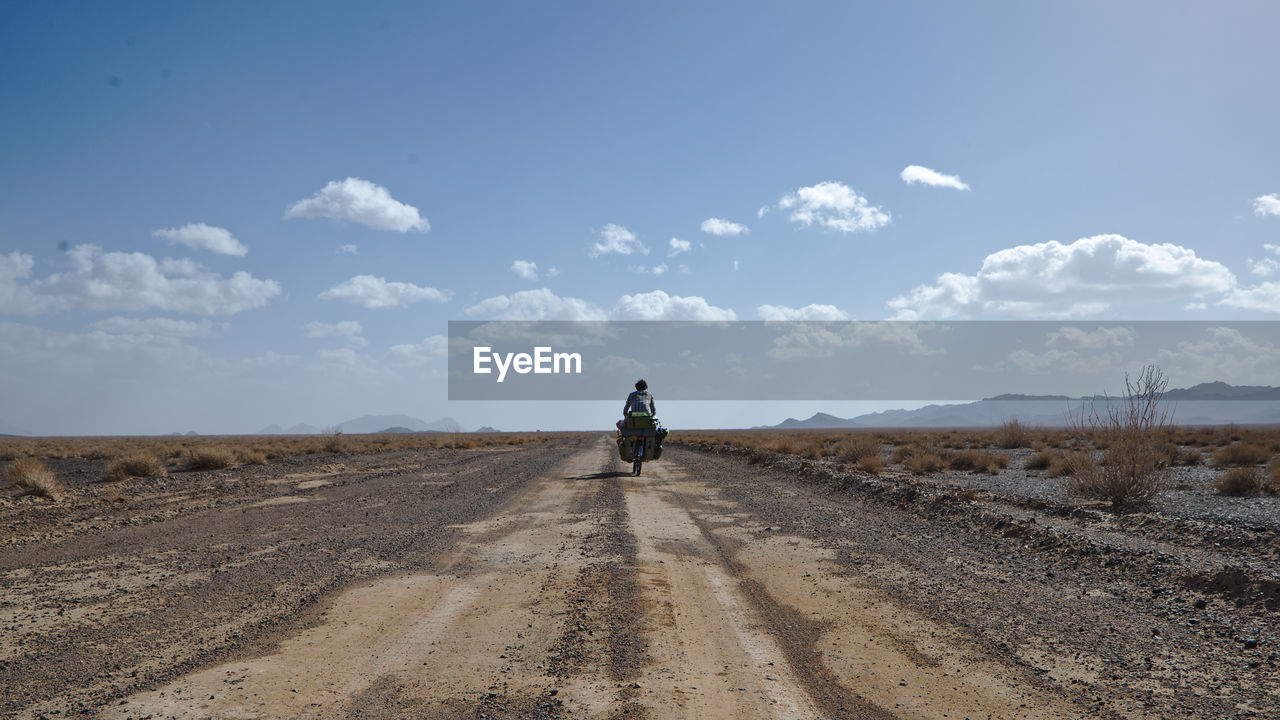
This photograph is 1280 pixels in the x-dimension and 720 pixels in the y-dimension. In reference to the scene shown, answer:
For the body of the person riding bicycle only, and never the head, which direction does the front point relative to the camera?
away from the camera

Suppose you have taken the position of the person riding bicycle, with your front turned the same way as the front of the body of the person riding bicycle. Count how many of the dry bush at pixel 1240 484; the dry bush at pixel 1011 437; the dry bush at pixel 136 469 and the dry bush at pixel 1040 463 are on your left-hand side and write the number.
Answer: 1

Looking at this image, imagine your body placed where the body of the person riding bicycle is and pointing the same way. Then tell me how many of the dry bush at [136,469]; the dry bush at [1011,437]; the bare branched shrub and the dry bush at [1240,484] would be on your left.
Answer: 1

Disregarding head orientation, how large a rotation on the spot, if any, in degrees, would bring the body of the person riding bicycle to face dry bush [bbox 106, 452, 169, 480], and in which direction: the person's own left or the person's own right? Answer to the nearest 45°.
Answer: approximately 90° to the person's own left

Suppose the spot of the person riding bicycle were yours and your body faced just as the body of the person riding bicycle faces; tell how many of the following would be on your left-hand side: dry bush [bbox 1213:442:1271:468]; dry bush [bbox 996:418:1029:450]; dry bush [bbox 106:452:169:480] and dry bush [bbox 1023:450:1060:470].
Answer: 1

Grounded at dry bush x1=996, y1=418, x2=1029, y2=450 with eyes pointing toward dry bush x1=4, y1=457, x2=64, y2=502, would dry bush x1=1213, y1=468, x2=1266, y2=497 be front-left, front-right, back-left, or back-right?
front-left

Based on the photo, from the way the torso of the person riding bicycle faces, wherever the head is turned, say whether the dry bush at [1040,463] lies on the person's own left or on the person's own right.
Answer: on the person's own right

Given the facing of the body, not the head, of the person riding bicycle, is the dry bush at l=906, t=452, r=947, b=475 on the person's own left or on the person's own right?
on the person's own right

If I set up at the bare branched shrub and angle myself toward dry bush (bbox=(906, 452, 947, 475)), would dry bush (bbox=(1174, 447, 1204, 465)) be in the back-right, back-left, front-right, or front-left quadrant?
front-right

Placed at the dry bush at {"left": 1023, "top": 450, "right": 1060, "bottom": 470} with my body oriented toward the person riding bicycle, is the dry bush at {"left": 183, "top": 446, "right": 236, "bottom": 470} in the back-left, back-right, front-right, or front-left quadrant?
front-right

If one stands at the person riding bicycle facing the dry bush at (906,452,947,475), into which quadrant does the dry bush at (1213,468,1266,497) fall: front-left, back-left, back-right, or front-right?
front-right

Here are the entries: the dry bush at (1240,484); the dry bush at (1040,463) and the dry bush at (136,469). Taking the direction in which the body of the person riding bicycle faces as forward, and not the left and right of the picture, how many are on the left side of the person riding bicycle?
1
